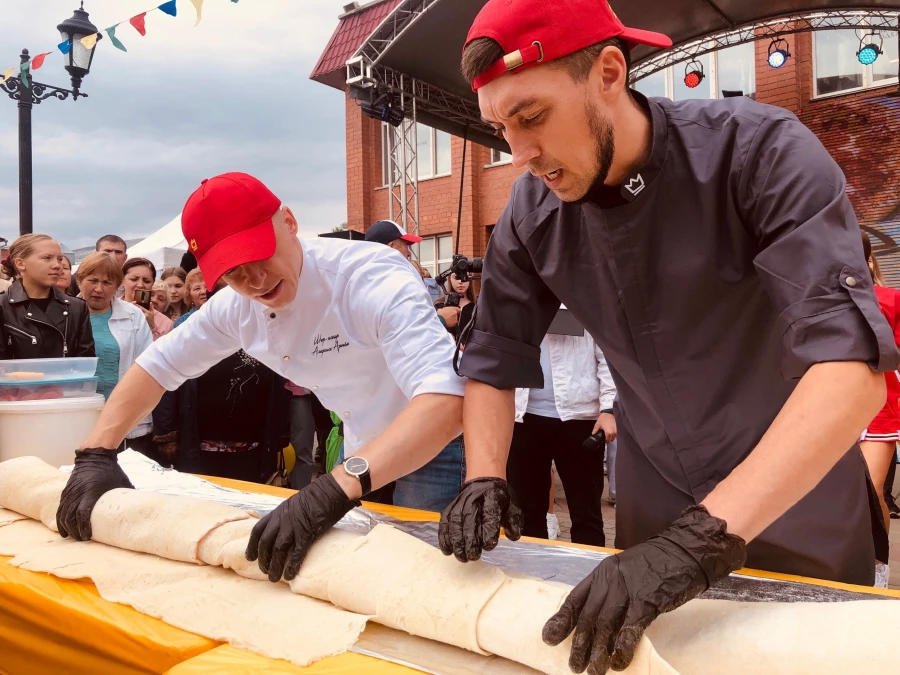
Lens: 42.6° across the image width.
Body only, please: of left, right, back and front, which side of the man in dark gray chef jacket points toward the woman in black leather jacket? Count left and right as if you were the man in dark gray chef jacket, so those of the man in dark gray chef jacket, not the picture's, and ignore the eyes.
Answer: right

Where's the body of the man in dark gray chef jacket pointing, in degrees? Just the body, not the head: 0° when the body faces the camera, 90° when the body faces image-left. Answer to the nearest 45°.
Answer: approximately 45°

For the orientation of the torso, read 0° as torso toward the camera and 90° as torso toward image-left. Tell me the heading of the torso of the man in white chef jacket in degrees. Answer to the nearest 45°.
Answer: approximately 45°

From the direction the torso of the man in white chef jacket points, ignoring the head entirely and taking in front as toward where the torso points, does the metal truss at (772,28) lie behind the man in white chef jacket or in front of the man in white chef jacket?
behind

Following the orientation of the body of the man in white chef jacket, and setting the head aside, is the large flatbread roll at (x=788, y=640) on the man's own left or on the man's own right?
on the man's own left

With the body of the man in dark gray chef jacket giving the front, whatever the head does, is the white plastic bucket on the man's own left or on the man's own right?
on the man's own right

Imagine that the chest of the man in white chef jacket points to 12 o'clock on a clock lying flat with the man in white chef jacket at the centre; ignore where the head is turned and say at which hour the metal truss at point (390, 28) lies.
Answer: The metal truss is roughly at 5 o'clock from the man in white chef jacket.

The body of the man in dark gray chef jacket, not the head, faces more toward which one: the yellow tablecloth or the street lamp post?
the yellow tablecloth
